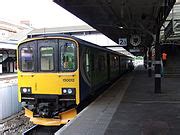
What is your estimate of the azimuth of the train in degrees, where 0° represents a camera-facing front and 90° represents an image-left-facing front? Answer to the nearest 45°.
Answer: approximately 45°
